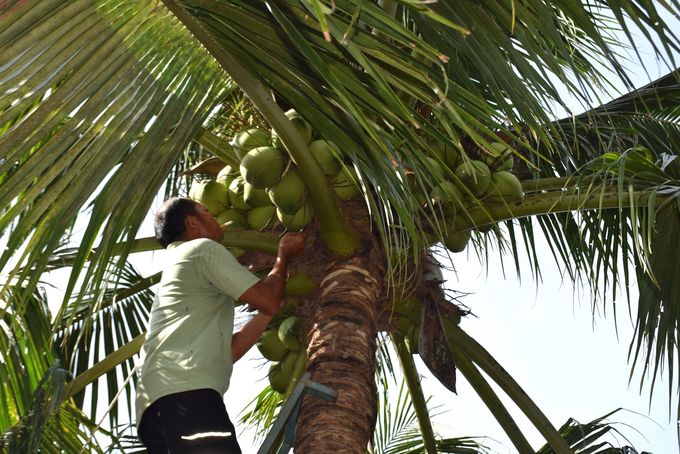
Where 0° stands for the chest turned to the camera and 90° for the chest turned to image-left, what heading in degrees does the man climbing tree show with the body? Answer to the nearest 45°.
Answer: approximately 225°

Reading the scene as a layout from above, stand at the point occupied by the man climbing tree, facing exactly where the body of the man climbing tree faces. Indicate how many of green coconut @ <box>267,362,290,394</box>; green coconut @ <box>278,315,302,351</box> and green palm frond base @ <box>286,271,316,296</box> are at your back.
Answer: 0

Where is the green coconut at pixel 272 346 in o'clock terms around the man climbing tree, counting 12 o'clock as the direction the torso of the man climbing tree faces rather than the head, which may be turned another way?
The green coconut is roughly at 11 o'clock from the man climbing tree.

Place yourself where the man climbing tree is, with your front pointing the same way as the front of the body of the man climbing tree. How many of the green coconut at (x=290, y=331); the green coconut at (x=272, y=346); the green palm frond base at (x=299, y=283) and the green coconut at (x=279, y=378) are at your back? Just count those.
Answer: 0
